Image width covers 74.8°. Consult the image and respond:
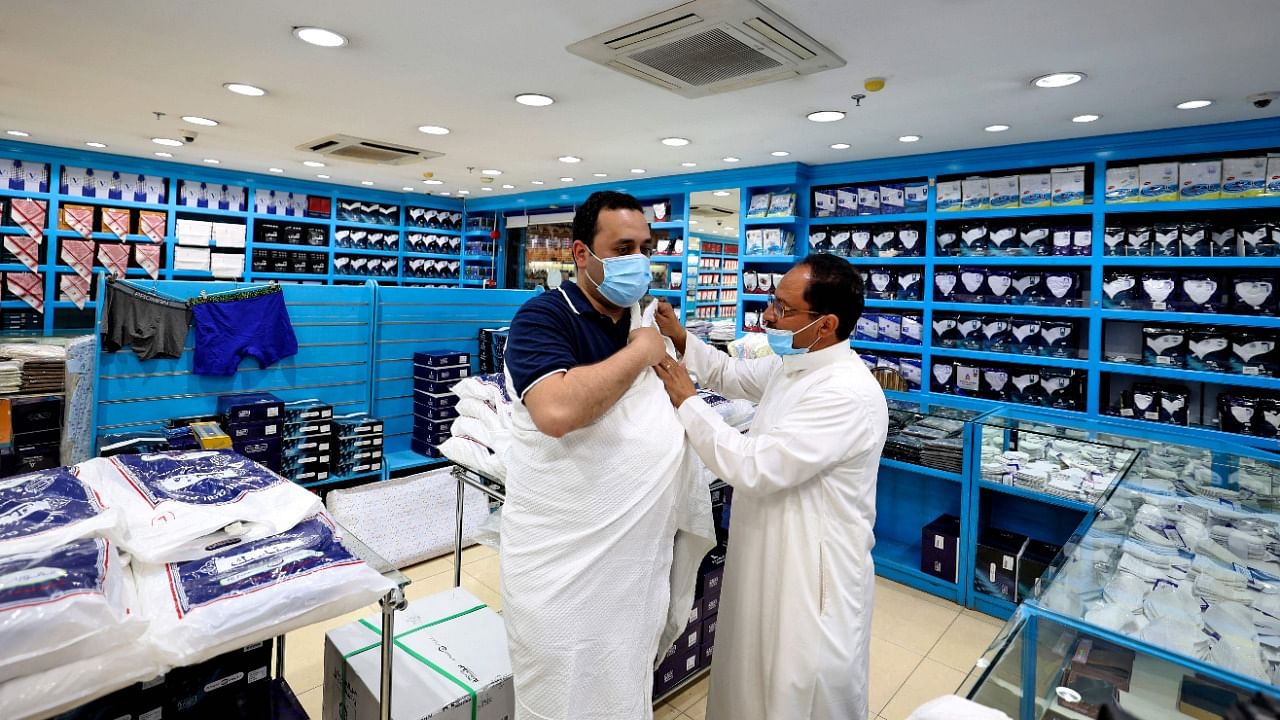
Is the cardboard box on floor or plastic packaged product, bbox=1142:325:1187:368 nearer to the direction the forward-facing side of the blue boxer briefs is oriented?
the cardboard box on floor

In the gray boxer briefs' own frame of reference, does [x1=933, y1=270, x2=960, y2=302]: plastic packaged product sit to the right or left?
on its left

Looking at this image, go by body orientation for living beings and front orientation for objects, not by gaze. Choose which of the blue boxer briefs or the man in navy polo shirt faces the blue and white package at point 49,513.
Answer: the blue boxer briefs

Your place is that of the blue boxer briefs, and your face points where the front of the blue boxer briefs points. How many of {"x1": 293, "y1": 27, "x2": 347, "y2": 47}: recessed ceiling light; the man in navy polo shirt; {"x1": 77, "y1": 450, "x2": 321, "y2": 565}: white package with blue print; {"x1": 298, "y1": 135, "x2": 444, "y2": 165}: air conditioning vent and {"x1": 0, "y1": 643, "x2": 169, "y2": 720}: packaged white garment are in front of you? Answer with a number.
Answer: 4

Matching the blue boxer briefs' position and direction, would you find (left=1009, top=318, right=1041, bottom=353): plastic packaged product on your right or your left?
on your left

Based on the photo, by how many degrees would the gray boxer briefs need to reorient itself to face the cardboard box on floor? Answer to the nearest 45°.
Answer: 0° — it already faces it

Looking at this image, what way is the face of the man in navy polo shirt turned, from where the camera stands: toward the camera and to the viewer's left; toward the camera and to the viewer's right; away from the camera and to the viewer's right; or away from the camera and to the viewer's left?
toward the camera and to the viewer's right

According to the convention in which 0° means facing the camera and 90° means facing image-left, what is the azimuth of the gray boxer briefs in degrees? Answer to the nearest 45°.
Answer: approximately 0°

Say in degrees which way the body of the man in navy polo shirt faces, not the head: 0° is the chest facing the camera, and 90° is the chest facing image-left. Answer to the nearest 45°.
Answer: approximately 315°

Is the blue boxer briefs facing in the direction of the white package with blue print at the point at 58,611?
yes

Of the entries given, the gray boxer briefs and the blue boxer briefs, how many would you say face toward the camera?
2

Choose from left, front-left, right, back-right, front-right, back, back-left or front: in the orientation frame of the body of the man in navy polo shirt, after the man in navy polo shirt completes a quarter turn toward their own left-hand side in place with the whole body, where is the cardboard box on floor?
left

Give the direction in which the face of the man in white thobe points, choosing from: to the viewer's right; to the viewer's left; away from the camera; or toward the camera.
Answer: to the viewer's left
